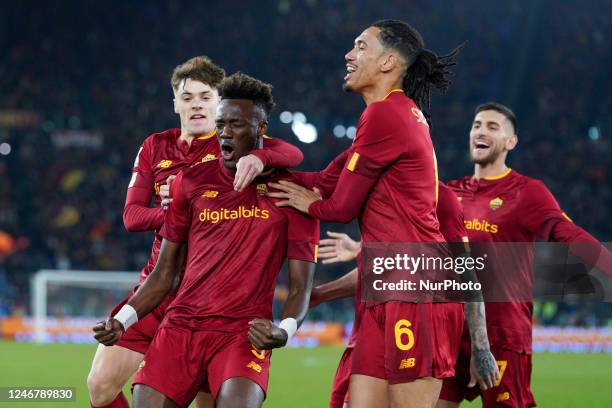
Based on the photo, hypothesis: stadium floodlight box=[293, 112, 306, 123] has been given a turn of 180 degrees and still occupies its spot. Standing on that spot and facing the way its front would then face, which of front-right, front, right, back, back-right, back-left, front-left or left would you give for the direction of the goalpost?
back-left

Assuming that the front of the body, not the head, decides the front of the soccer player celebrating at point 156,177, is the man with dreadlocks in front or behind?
in front

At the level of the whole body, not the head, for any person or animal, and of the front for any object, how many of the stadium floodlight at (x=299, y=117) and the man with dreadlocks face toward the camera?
1

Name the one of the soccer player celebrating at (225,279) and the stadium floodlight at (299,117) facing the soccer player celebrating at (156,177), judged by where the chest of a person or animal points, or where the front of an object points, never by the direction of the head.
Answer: the stadium floodlight

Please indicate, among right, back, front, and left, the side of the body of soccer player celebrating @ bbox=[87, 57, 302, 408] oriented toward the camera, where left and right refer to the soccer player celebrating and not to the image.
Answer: front

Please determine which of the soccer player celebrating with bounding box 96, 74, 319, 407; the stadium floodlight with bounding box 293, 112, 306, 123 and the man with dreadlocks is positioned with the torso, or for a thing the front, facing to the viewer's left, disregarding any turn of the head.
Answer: the man with dreadlocks

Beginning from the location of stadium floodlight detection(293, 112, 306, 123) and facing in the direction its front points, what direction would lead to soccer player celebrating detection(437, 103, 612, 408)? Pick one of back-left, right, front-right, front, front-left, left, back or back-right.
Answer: front

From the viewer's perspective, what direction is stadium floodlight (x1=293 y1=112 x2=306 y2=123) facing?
toward the camera

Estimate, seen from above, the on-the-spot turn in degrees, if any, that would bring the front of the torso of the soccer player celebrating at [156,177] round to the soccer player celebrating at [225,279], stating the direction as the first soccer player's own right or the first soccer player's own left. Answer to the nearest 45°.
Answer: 0° — they already face them

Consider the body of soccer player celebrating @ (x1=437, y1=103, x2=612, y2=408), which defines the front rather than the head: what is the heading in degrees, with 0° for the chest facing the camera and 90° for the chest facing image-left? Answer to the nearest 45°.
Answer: approximately 45°

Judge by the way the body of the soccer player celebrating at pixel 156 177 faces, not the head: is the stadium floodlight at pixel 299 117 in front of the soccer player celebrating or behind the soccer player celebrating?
behind

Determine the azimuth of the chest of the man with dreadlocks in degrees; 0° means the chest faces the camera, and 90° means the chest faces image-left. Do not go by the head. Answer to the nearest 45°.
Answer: approximately 90°

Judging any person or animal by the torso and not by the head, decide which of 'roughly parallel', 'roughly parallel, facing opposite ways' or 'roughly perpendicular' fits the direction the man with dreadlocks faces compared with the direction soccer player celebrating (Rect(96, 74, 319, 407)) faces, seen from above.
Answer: roughly perpendicular

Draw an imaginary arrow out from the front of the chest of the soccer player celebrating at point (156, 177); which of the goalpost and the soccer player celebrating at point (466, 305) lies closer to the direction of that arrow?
the soccer player celebrating
